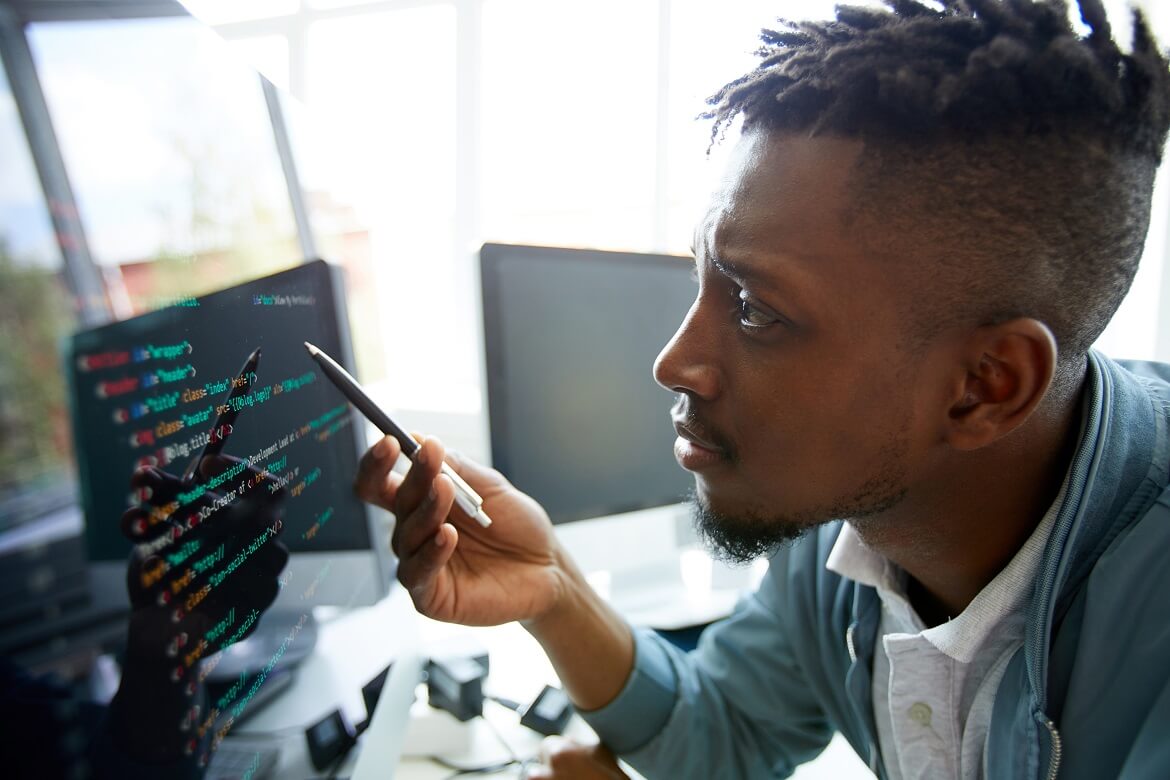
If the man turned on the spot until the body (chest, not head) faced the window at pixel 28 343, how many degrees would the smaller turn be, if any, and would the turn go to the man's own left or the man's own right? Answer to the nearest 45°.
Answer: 0° — they already face it

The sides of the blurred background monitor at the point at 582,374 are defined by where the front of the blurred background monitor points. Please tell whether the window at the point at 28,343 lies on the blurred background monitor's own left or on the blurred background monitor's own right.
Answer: on the blurred background monitor's own right

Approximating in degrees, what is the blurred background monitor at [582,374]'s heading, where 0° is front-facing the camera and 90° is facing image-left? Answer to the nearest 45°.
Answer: approximately 315°

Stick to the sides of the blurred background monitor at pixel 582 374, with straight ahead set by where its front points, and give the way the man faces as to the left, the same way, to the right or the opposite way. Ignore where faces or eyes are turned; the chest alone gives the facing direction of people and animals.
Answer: to the right

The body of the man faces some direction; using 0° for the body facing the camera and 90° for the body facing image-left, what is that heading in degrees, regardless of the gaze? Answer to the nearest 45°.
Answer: approximately 45°

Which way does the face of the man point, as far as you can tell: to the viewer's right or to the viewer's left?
to the viewer's left
